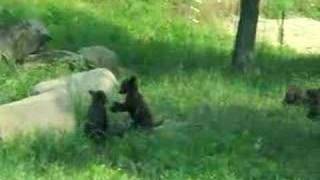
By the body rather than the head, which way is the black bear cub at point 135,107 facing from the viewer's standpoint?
to the viewer's left

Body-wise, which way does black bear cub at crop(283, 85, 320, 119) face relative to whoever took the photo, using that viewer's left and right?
facing to the left of the viewer

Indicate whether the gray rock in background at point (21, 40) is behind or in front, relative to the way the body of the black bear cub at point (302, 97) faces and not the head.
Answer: in front

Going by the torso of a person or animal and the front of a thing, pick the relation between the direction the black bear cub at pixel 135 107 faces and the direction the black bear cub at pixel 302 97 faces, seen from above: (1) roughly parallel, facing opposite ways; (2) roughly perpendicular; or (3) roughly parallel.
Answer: roughly parallel

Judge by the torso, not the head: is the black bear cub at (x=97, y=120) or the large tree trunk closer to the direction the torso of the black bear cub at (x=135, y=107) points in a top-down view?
the black bear cub

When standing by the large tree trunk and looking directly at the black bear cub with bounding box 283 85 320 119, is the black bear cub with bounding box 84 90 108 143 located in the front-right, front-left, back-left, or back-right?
front-right

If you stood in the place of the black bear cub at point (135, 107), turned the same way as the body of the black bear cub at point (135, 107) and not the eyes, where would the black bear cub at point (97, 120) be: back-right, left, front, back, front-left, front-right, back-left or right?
front-left

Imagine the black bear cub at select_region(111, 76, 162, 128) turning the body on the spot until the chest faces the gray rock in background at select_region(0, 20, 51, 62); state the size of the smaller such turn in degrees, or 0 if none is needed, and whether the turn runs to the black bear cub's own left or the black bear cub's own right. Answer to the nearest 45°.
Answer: approximately 45° to the black bear cub's own right

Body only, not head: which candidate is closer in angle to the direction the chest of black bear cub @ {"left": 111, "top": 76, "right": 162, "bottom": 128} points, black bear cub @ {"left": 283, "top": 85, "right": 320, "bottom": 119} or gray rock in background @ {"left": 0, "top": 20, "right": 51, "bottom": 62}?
the gray rock in background
